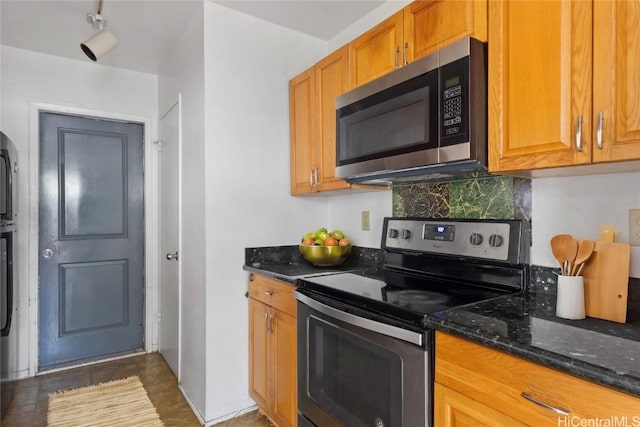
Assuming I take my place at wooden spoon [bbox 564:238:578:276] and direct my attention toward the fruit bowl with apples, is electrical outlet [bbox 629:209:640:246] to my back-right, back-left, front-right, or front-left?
back-right

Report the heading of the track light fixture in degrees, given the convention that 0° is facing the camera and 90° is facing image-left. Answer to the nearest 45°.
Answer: approximately 45°

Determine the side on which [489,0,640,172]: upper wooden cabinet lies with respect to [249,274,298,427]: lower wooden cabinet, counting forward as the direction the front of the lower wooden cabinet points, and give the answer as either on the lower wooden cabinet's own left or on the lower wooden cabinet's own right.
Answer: on the lower wooden cabinet's own left
